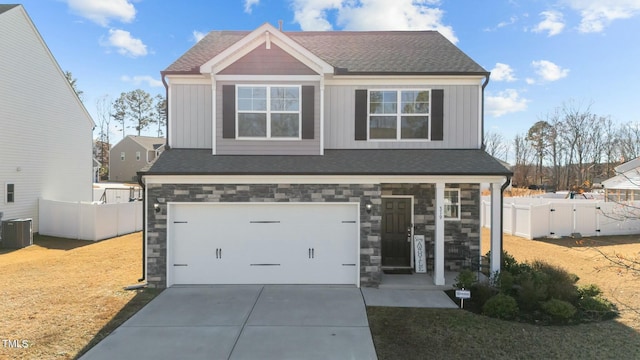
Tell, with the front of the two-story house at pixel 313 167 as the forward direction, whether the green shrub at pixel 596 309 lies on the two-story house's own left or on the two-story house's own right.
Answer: on the two-story house's own left

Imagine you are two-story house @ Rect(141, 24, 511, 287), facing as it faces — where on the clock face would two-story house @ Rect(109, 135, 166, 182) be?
two-story house @ Rect(109, 135, 166, 182) is roughly at 5 o'clock from two-story house @ Rect(141, 24, 511, 287).

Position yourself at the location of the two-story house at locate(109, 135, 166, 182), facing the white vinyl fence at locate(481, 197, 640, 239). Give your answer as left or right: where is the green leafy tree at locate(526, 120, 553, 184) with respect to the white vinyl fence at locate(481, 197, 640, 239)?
left

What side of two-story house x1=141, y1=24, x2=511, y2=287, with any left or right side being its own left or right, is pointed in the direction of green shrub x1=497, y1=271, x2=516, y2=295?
left

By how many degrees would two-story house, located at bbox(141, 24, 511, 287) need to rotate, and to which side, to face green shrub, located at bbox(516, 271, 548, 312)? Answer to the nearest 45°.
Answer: approximately 45° to its left

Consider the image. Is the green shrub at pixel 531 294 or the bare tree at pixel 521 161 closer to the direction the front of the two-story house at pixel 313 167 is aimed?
the green shrub

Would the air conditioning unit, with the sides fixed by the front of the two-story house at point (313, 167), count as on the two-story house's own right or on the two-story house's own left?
on the two-story house's own right

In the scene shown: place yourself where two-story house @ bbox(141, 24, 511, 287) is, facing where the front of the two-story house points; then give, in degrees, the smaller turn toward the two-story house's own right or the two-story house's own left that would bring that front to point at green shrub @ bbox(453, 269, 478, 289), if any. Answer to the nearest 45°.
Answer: approximately 45° to the two-story house's own left

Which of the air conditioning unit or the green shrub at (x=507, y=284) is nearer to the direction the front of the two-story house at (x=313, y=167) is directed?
the green shrub

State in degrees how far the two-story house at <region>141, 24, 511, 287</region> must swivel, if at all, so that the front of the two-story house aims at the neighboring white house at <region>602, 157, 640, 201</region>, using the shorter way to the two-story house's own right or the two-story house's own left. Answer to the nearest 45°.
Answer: approximately 135° to the two-story house's own left

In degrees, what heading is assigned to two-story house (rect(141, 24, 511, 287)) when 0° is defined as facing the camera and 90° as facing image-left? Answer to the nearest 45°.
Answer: approximately 0°

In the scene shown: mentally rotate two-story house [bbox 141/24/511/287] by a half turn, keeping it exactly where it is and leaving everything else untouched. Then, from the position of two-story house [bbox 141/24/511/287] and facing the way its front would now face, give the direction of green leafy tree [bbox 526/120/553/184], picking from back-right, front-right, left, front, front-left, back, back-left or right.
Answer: front-right

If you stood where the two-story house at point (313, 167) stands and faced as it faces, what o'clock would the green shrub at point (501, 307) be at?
The green shrub is roughly at 10 o'clock from the two-story house.

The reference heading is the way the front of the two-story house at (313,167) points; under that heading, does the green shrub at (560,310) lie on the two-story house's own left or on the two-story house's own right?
on the two-story house's own left

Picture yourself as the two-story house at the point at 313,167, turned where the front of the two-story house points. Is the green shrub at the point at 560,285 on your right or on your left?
on your left
